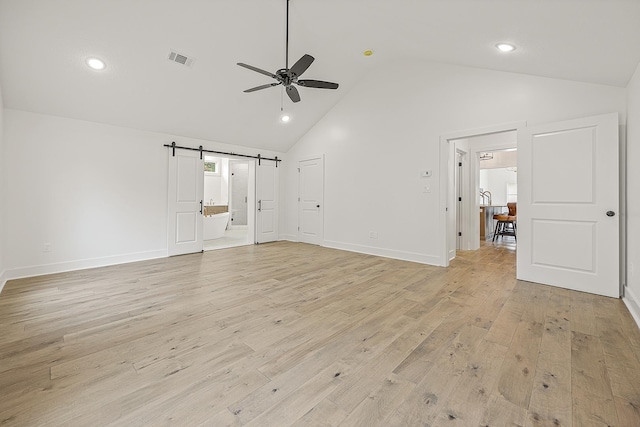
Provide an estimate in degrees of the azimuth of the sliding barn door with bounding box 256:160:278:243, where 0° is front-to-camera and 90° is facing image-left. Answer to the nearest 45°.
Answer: approximately 315°

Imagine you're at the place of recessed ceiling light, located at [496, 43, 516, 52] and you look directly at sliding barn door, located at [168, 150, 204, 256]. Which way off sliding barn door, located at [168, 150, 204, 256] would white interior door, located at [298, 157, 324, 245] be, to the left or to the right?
right

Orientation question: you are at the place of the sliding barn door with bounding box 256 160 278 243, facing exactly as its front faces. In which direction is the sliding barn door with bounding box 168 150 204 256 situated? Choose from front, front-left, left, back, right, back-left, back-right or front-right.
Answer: right

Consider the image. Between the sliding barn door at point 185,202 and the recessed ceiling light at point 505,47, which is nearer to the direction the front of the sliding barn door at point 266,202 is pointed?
the recessed ceiling light

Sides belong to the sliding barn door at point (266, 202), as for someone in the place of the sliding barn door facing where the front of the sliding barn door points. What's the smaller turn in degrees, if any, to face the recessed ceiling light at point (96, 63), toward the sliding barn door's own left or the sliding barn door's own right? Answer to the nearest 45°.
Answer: approximately 90° to the sliding barn door's own right

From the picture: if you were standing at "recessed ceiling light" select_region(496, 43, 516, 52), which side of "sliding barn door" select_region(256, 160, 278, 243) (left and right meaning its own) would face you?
front
